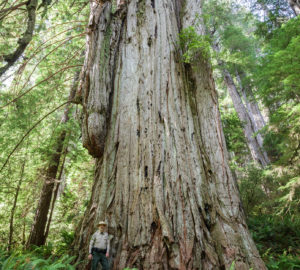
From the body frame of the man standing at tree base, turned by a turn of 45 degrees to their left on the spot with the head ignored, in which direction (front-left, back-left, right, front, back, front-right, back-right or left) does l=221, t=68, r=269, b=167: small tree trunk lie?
left

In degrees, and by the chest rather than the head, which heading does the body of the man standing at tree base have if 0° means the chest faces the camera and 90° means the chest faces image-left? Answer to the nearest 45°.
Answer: approximately 0°

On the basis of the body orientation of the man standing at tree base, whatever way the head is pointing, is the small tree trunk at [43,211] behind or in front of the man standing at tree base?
behind

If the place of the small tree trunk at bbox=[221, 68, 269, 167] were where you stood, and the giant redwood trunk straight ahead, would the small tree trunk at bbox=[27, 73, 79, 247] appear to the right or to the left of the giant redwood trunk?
right
